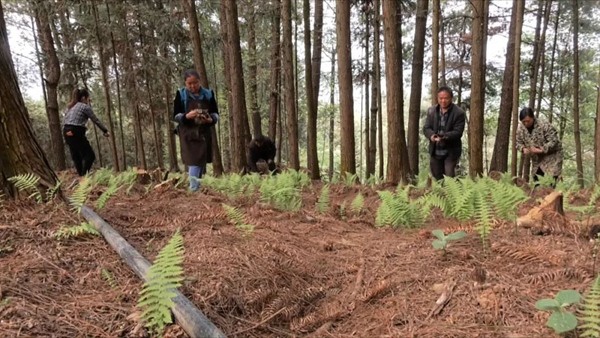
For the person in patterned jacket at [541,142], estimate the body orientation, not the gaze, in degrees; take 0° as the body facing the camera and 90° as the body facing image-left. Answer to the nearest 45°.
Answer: approximately 45°

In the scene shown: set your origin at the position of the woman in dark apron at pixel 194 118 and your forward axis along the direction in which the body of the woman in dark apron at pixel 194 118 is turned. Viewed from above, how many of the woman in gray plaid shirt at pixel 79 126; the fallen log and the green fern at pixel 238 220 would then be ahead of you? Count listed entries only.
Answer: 2

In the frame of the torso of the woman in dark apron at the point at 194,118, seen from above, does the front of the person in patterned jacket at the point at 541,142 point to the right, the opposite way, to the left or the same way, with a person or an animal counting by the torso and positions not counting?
to the right

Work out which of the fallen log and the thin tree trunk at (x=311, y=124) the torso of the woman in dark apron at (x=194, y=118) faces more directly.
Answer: the fallen log

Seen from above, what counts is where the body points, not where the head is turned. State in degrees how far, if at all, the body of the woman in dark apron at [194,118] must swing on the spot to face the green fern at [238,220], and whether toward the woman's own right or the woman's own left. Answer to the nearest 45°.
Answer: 0° — they already face it

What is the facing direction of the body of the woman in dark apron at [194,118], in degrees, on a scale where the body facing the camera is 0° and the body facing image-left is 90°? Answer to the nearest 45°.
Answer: approximately 0°

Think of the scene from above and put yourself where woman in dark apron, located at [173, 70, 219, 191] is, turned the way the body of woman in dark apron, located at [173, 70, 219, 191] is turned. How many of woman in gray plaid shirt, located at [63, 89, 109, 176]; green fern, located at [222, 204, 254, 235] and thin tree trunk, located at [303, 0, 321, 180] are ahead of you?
1

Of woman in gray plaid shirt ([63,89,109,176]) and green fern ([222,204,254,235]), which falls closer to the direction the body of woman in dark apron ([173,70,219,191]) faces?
the green fern

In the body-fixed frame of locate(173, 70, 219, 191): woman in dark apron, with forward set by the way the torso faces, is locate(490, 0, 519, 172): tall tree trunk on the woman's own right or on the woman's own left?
on the woman's own left

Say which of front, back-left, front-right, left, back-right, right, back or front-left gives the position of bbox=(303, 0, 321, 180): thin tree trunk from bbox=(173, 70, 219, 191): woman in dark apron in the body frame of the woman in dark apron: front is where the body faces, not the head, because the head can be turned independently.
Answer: back-left

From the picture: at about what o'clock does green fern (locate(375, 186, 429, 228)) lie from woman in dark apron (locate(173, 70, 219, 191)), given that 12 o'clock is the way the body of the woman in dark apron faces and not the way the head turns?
The green fern is roughly at 11 o'clock from the woman in dark apron.

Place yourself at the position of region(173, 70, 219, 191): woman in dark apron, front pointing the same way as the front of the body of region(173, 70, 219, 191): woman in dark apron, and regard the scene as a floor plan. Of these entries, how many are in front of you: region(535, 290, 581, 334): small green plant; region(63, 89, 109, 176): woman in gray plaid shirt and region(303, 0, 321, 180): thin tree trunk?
1
